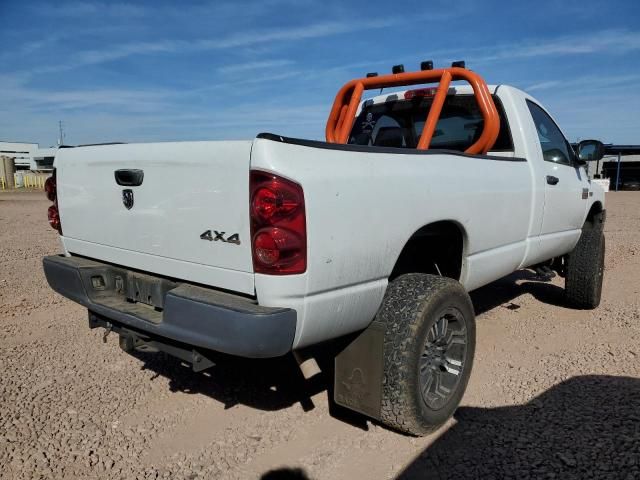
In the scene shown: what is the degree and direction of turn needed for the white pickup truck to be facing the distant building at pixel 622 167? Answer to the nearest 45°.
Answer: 0° — it already faces it

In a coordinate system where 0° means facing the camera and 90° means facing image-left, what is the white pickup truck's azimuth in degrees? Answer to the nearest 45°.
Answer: approximately 225°
